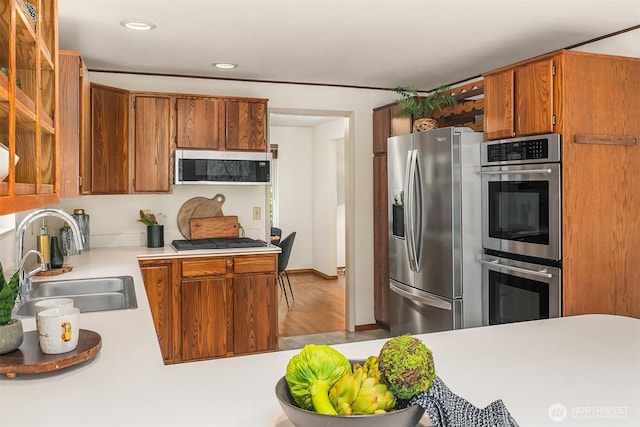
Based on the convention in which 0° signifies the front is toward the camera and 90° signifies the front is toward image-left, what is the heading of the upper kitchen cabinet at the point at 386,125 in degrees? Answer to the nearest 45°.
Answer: approximately 45°

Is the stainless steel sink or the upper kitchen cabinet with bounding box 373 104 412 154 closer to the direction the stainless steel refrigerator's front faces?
the stainless steel sink

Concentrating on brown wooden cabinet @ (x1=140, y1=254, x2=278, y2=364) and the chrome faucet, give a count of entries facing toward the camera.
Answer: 1

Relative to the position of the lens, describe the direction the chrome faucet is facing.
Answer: facing to the right of the viewer

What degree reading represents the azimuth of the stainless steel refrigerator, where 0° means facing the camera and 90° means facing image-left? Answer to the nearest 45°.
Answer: approximately 45°

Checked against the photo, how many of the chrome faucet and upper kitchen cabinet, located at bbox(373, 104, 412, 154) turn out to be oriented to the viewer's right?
1

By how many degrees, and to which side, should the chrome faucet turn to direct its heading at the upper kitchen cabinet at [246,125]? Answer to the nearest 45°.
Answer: approximately 45° to its left

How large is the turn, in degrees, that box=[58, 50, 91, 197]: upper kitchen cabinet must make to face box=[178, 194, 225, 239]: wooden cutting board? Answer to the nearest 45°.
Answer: approximately 90° to its left

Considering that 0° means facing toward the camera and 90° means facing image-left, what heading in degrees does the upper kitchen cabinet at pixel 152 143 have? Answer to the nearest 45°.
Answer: approximately 0°
